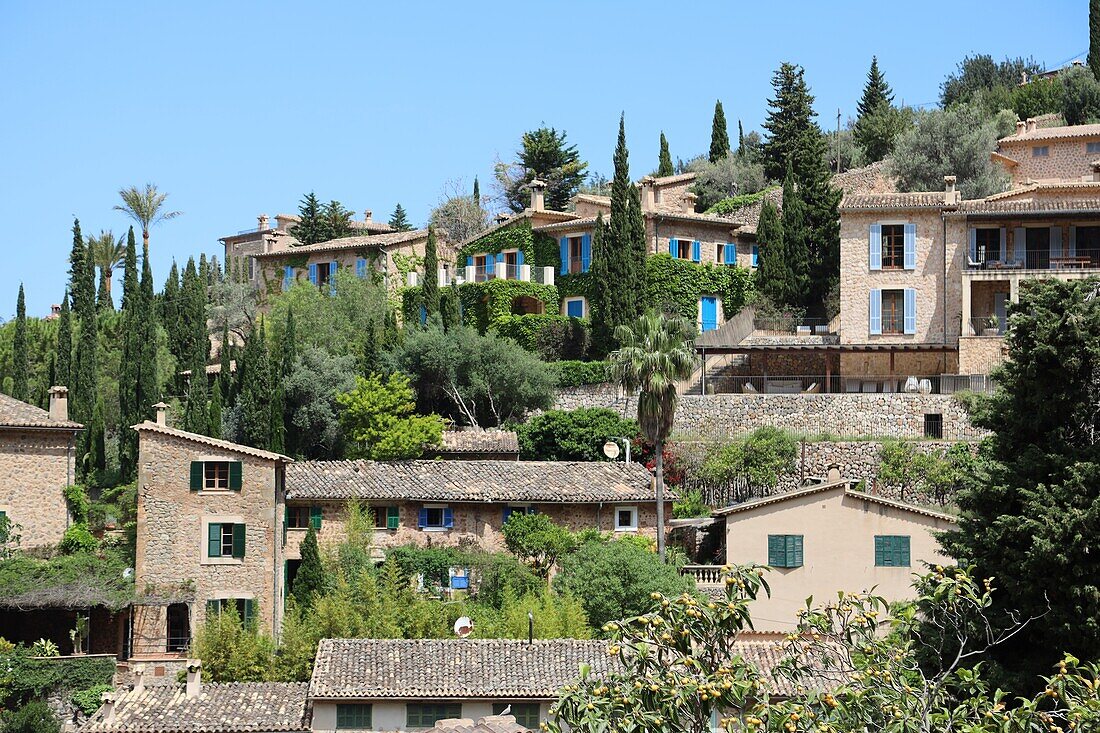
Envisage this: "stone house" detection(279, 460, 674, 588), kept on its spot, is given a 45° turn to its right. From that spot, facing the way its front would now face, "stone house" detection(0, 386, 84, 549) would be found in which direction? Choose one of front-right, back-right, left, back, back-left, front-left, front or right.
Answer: front-right

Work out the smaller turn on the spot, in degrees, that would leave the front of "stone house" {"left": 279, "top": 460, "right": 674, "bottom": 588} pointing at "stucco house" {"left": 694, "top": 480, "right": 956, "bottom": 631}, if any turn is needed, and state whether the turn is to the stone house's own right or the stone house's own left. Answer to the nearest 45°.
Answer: approximately 90° to the stone house's own left

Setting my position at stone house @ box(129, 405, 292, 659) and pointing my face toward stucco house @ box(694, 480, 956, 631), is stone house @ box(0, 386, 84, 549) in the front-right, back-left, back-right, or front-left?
back-left

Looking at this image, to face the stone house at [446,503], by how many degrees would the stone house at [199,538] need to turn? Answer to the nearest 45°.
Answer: approximately 90° to its left

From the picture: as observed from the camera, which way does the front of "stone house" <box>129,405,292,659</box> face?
facing the viewer

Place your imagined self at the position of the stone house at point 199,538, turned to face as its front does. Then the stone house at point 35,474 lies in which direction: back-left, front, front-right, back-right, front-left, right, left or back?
back-right

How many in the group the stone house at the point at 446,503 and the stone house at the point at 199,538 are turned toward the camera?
2

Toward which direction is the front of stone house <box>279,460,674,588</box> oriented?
toward the camera

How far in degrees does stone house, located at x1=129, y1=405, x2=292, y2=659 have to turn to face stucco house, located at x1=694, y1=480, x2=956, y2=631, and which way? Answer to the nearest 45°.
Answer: approximately 90° to its left

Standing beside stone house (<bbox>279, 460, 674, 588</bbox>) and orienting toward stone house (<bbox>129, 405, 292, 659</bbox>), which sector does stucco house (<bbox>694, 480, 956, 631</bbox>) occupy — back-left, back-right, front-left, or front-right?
back-left
